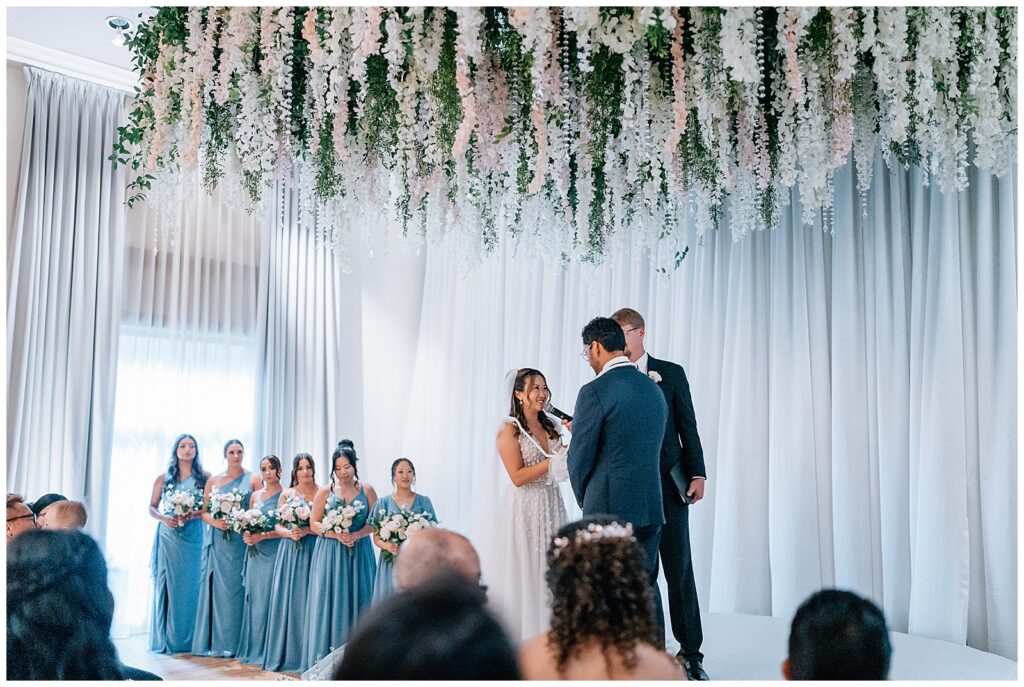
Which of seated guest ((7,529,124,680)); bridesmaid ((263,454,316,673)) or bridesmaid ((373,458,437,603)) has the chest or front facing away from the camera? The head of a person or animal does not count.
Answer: the seated guest

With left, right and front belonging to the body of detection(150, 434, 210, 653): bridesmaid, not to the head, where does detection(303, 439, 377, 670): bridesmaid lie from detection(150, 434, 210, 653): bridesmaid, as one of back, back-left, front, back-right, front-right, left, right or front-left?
front-left

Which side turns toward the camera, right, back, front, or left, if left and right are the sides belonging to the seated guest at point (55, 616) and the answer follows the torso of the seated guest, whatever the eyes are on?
back

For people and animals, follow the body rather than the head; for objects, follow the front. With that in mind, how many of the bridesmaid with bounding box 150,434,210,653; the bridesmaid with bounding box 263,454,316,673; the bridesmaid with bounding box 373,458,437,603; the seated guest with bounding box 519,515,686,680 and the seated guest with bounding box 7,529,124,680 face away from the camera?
2

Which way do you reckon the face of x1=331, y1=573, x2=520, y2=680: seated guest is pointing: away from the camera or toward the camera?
away from the camera

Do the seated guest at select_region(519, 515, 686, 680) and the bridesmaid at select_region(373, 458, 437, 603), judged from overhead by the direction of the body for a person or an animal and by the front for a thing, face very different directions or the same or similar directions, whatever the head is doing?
very different directions

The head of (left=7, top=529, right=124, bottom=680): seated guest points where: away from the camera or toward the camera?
away from the camera

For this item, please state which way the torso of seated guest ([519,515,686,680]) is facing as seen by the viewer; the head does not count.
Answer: away from the camera

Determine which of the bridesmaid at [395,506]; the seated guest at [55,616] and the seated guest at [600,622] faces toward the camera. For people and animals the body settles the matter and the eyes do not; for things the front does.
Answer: the bridesmaid

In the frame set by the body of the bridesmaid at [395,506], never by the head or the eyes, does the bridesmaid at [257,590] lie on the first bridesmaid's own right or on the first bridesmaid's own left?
on the first bridesmaid's own right

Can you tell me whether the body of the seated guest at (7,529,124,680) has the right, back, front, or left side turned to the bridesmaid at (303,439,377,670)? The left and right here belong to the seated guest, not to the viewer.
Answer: front

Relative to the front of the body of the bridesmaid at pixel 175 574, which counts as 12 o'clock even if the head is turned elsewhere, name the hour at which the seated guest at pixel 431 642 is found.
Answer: The seated guest is roughly at 12 o'clock from the bridesmaid.

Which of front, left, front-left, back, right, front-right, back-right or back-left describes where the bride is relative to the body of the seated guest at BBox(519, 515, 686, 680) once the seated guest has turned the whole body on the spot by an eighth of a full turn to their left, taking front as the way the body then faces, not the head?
front-right

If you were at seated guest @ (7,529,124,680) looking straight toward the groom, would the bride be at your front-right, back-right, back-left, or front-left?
front-left

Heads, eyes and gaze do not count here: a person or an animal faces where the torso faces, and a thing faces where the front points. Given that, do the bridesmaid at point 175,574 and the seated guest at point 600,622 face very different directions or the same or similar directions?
very different directions

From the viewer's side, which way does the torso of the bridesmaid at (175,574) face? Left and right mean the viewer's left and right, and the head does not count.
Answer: facing the viewer

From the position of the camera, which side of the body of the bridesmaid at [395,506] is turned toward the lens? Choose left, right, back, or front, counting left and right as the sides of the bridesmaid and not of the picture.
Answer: front

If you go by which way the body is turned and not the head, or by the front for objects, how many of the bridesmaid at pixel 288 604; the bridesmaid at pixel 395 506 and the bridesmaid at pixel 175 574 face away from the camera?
0

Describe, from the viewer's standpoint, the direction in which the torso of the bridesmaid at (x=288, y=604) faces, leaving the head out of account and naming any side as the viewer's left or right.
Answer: facing the viewer and to the right of the viewer

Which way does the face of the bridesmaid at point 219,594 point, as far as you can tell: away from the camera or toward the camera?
toward the camera
